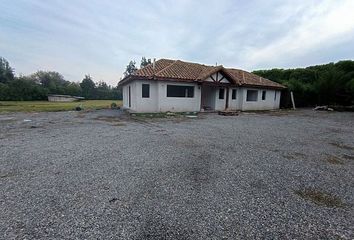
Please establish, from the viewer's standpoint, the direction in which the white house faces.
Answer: facing the viewer and to the right of the viewer
